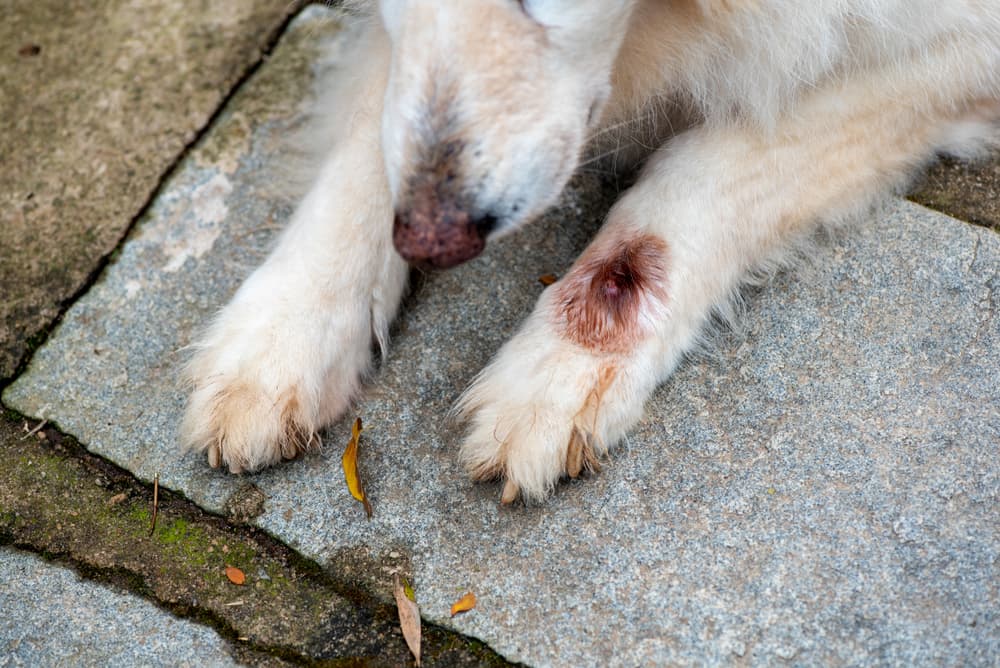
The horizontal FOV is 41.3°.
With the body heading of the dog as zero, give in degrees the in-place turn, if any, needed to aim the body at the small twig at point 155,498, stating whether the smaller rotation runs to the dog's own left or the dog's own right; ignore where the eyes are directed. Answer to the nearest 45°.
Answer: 0° — it already faces it

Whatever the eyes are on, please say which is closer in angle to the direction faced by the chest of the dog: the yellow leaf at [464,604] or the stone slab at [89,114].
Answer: the yellow leaf

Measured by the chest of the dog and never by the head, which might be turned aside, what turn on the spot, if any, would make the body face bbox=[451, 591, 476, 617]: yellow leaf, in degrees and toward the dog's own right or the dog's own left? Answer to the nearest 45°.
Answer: approximately 45° to the dog's own left

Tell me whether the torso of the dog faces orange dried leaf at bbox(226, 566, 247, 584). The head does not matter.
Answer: yes

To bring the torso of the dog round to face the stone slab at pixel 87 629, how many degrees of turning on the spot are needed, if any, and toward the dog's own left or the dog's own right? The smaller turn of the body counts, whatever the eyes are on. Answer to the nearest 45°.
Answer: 0° — it already faces it

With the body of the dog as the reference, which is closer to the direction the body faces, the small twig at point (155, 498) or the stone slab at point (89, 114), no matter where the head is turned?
the small twig

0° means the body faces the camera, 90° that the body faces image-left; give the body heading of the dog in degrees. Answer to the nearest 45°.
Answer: approximately 45°
